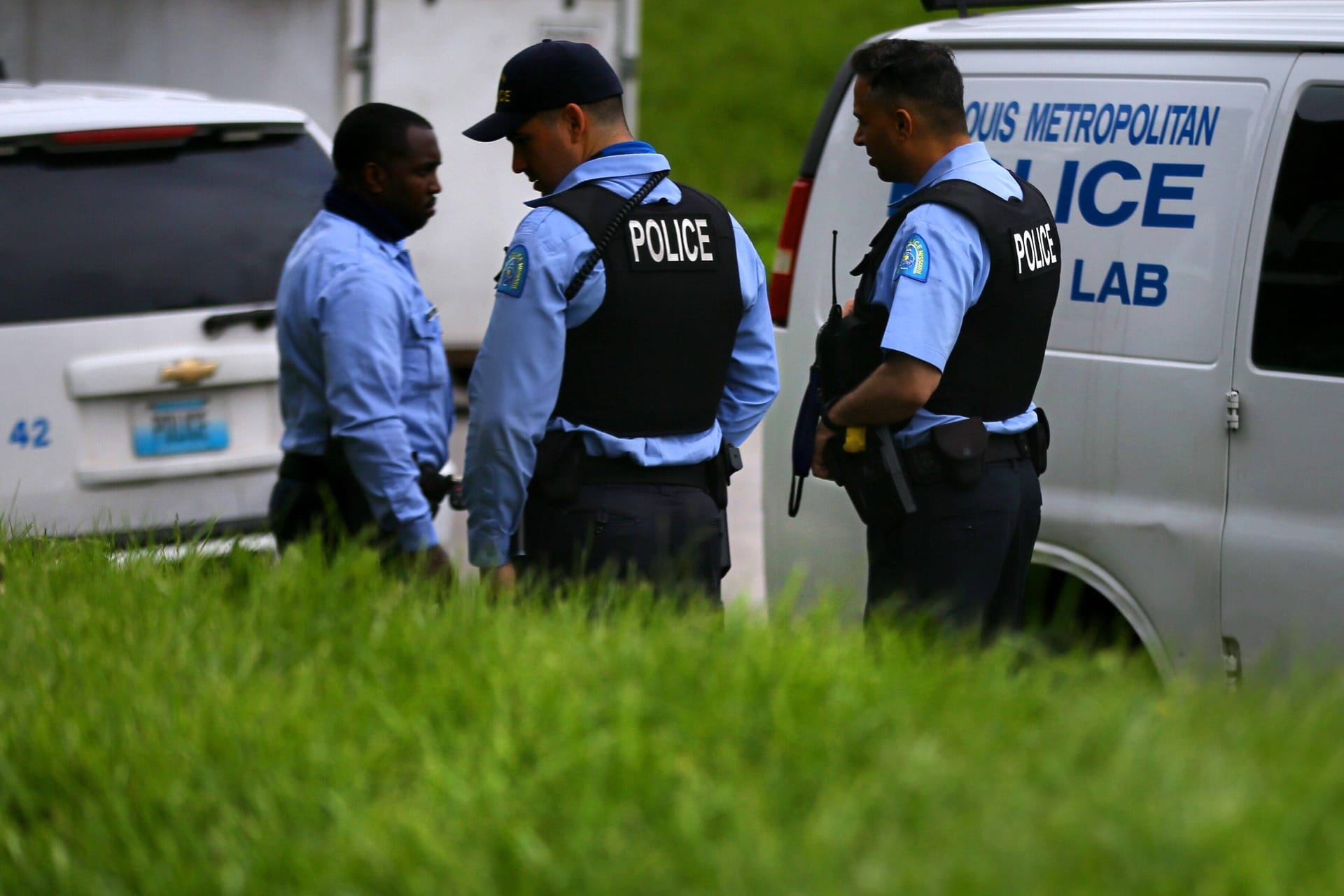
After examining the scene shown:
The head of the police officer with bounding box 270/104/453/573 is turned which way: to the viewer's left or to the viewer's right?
to the viewer's right

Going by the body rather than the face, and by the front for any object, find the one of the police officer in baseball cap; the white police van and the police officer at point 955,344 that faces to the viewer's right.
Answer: the white police van

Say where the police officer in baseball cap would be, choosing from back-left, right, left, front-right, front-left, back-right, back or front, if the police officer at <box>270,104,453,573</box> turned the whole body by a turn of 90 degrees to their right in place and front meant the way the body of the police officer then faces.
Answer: front-left

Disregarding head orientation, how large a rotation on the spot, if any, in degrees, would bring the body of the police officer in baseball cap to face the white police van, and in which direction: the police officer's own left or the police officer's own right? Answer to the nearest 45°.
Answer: approximately 45° to the police officer's own right

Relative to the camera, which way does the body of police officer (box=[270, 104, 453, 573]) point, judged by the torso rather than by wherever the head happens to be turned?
to the viewer's right

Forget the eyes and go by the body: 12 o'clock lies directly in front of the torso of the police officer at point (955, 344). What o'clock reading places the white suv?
The white suv is roughly at 11 o'clock from the police officer.

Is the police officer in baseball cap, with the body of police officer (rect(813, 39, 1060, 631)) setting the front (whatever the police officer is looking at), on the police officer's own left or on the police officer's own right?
on the police officer's own left

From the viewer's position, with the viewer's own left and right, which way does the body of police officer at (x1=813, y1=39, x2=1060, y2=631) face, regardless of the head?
facing away from the viewer and to the left of the viewer

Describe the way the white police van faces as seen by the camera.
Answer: facing to the right of the viewer

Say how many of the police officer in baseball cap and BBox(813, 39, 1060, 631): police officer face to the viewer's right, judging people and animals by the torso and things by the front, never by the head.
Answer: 0

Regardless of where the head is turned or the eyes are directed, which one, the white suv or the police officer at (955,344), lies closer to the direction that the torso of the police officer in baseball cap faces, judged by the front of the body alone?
the white suv

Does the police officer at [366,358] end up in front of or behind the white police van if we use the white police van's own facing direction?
behind

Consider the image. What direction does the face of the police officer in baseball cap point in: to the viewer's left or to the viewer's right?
to the viewer's left

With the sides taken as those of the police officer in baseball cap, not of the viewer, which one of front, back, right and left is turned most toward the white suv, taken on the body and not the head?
front

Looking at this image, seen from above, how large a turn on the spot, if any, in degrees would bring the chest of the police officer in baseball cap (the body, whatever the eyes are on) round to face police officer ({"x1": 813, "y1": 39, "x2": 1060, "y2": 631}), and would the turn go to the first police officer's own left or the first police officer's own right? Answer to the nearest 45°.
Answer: approximately 135° to the first police officer's own right

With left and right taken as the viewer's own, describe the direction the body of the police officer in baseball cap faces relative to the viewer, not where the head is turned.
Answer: facing away from the viewer and to the left of the viewer

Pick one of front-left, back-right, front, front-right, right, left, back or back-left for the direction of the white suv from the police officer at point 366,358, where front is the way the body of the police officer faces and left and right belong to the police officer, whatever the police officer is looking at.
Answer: back-left
